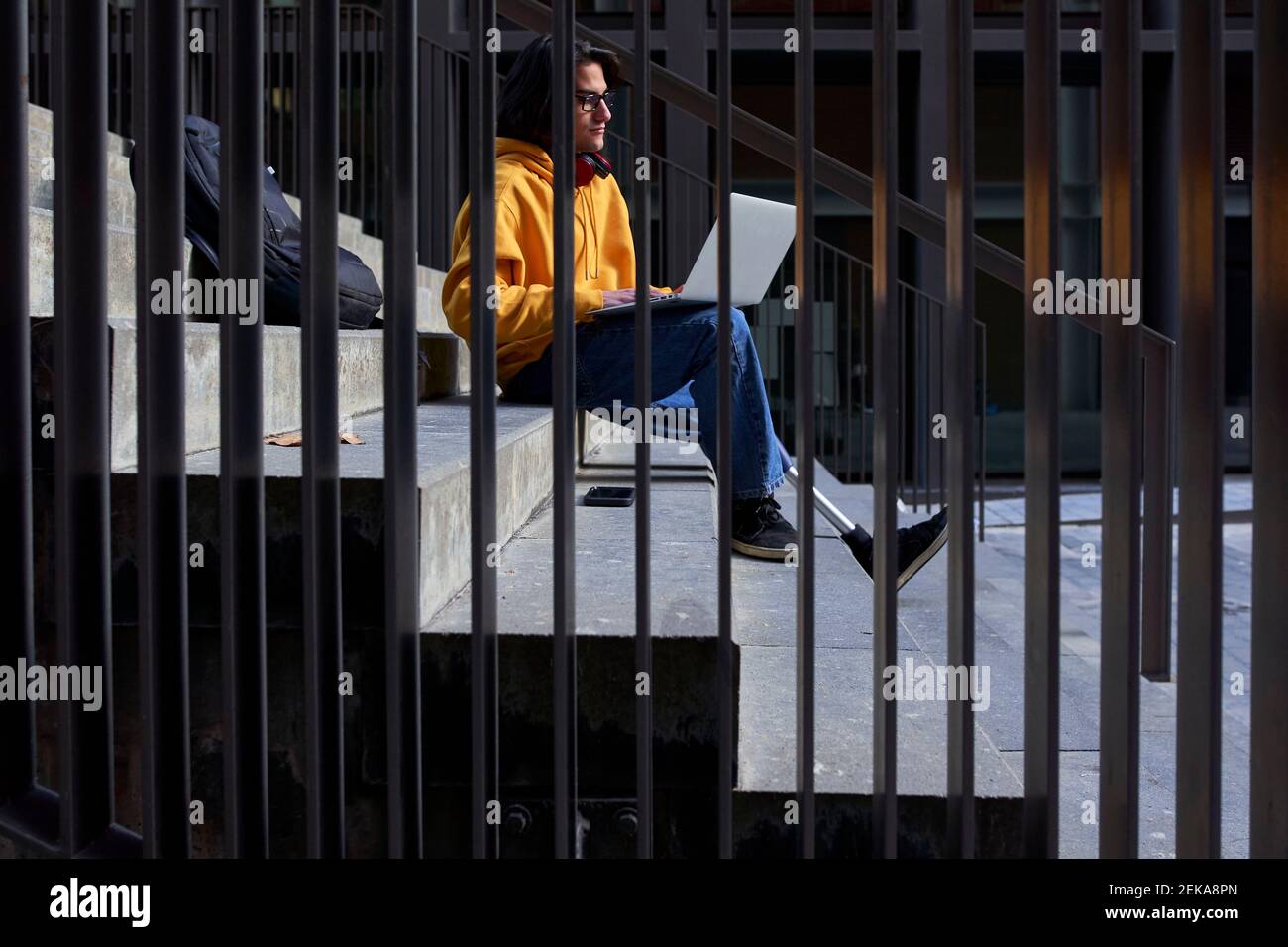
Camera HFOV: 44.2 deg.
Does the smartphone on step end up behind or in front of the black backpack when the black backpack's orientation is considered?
in front
